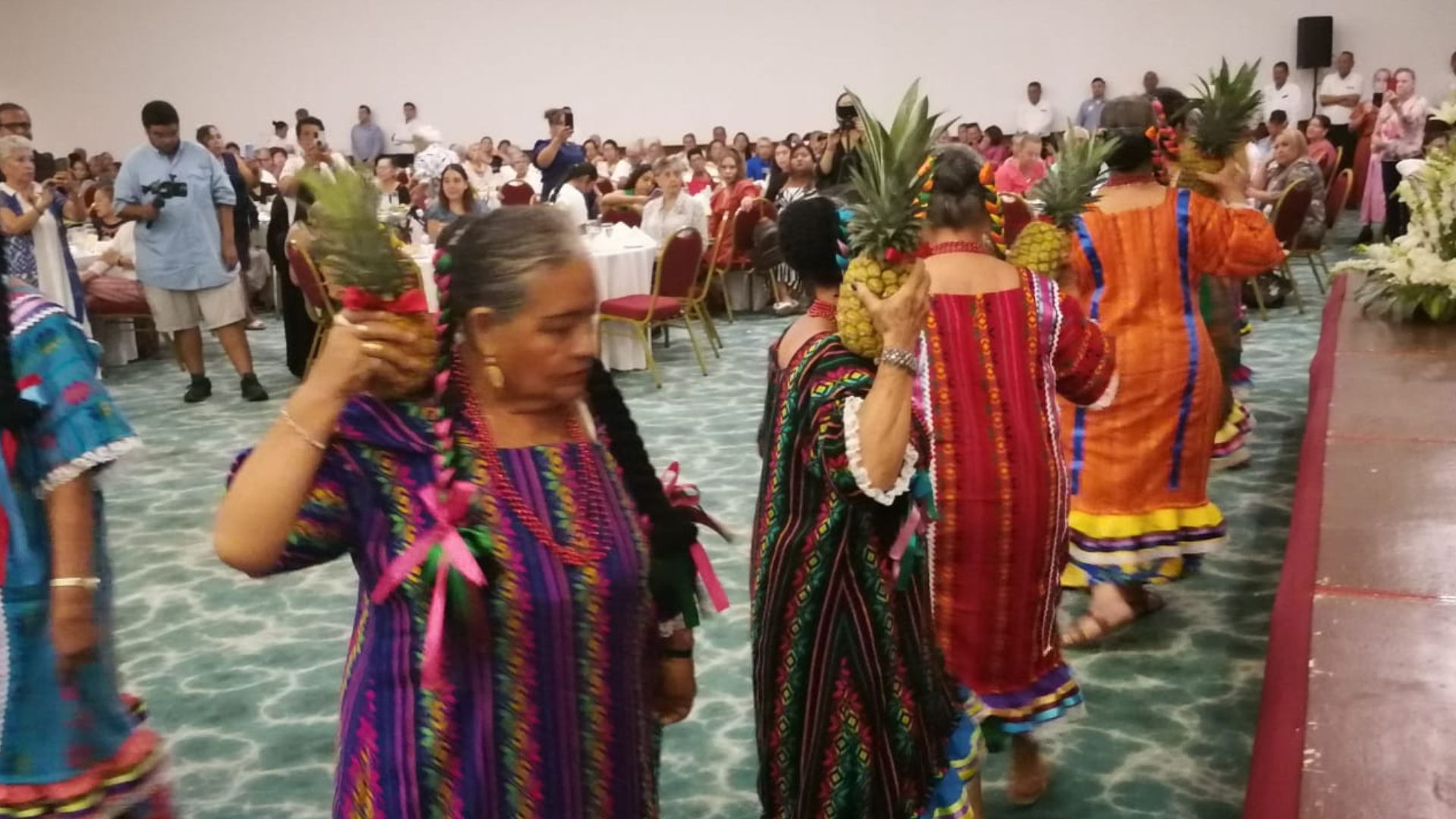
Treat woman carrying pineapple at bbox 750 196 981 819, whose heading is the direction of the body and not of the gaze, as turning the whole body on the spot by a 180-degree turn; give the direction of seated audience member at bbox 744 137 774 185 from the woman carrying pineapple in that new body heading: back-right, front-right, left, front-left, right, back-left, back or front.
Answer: back-right

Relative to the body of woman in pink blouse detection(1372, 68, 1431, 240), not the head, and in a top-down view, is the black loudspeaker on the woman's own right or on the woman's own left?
on the woman's own right

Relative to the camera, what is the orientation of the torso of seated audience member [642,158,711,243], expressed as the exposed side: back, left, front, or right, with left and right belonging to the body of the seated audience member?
front

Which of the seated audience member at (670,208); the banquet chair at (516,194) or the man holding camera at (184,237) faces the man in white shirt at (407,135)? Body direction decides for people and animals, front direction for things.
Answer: the banquet chair

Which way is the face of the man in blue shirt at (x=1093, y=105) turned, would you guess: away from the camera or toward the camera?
toward the camera

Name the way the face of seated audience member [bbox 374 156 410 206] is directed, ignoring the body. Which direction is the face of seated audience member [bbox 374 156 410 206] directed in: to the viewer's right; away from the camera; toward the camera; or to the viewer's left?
toward the camera

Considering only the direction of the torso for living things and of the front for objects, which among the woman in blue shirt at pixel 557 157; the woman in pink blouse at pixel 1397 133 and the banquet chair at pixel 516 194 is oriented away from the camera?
the banquet chair

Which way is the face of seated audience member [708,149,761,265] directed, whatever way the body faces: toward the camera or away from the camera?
toward the camera

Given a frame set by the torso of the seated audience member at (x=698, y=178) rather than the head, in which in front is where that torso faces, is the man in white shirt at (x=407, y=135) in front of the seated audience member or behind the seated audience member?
behind

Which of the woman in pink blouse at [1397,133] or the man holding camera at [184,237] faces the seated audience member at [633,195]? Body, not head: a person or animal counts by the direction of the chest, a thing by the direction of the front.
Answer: the woman in pink blouse

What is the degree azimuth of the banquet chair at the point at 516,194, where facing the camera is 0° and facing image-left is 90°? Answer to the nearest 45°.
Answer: approximately 180°

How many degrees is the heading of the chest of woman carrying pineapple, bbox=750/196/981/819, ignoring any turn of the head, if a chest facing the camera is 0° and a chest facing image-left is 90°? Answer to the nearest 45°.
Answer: approximately 225°

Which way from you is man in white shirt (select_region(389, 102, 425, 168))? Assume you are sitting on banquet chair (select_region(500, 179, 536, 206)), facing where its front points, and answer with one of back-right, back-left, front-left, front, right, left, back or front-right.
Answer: front

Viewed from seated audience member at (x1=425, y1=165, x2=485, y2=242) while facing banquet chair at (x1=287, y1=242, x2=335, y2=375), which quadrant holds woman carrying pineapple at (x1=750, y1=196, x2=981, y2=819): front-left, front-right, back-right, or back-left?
front-left

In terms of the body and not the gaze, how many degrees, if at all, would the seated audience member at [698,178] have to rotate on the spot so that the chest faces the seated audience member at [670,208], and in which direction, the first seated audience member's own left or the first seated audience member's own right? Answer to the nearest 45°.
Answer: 0° — they already face them

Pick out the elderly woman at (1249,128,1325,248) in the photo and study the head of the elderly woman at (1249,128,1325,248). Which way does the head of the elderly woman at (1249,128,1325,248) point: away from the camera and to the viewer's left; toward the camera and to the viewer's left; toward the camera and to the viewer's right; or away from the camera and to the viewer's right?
toward the camera and to the viewer's left

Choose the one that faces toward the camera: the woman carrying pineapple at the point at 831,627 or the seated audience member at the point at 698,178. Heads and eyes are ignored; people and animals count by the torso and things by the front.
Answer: the seated audience member

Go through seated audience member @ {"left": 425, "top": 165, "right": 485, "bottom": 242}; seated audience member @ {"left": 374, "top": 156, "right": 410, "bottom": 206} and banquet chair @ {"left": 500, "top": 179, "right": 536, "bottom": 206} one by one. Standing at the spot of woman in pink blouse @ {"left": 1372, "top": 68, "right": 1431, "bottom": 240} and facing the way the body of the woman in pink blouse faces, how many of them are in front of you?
3

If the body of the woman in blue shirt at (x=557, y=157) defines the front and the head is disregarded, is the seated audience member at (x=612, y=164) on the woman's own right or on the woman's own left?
on the woman's own left

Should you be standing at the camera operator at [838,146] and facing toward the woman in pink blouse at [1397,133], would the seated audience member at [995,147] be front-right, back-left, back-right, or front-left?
front-left

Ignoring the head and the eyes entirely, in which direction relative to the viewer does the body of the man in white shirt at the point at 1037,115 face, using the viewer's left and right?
facing the viewer
